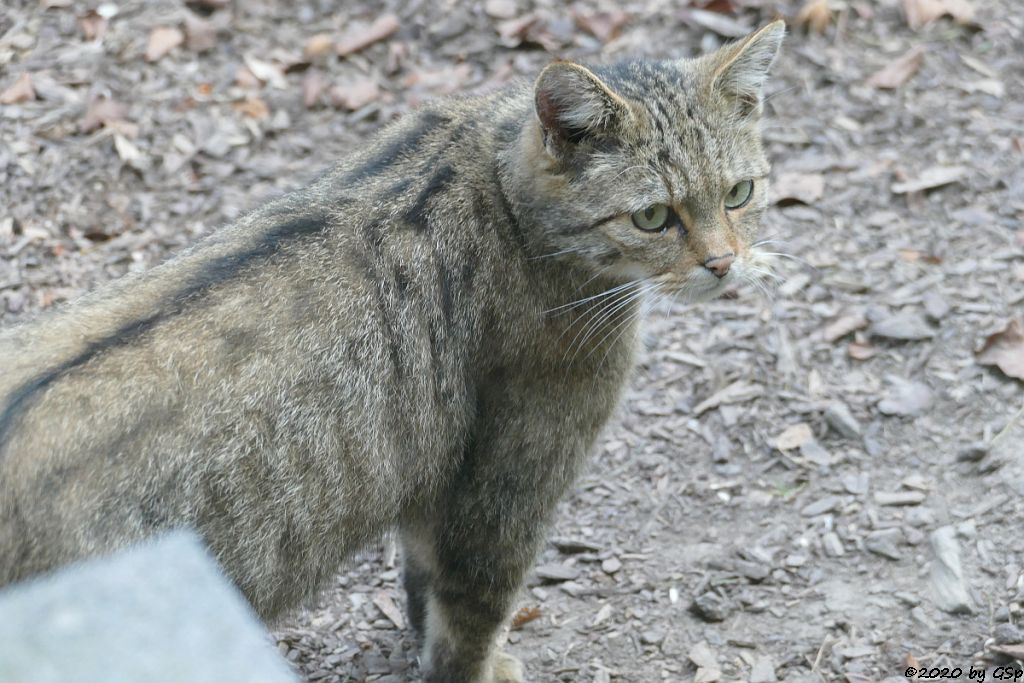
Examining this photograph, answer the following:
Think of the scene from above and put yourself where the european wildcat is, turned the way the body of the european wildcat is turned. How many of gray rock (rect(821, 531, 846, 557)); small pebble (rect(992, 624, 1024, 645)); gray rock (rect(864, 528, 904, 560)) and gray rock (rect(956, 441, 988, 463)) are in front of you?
4

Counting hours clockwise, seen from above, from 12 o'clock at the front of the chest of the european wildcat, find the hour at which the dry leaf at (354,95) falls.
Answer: The dry leaf is roughly at 9 o'clock from the european wildcat.

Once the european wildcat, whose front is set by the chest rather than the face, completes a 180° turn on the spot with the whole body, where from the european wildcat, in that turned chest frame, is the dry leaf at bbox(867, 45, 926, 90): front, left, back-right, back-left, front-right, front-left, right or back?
back-right

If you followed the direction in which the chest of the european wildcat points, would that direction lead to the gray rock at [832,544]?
yes

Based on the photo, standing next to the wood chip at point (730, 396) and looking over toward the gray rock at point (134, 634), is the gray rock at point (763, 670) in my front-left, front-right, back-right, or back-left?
front-left

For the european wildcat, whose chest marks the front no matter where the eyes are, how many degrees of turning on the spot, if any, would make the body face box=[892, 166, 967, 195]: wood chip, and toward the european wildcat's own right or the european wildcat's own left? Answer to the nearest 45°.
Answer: approximately 45° to the european wildcat's own left

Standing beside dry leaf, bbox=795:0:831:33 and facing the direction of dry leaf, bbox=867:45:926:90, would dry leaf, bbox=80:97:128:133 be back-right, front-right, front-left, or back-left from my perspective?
back-right

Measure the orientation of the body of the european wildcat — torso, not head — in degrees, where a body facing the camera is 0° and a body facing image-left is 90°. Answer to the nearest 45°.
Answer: approximately 270°

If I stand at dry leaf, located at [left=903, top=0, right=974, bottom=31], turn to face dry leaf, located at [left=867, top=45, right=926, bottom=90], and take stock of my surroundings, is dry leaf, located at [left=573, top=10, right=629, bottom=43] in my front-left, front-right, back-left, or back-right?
front-right

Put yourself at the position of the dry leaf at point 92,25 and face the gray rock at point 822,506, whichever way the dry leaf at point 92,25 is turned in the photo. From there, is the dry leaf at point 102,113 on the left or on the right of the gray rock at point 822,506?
right

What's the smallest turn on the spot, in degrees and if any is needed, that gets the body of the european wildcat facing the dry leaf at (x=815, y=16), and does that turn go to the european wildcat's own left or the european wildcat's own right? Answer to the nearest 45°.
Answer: approximately 45° to the european wildcat's own left

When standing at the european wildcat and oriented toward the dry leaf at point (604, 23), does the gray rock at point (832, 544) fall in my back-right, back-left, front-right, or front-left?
front-right

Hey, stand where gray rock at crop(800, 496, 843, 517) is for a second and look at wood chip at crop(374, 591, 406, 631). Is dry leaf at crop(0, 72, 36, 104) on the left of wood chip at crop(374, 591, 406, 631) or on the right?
right

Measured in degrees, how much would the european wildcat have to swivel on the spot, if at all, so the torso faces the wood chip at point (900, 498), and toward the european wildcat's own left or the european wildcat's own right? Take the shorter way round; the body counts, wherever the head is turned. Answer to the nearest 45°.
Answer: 0° — it already faces it

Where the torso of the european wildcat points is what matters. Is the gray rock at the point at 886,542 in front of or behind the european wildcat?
in front

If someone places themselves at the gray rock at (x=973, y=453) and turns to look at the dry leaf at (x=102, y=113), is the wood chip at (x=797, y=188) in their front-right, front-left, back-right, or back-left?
front-right

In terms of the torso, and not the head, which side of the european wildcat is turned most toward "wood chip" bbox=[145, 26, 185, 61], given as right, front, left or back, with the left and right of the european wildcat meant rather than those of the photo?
left

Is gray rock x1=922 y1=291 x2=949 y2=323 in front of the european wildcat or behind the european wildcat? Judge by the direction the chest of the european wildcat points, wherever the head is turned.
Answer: in front
